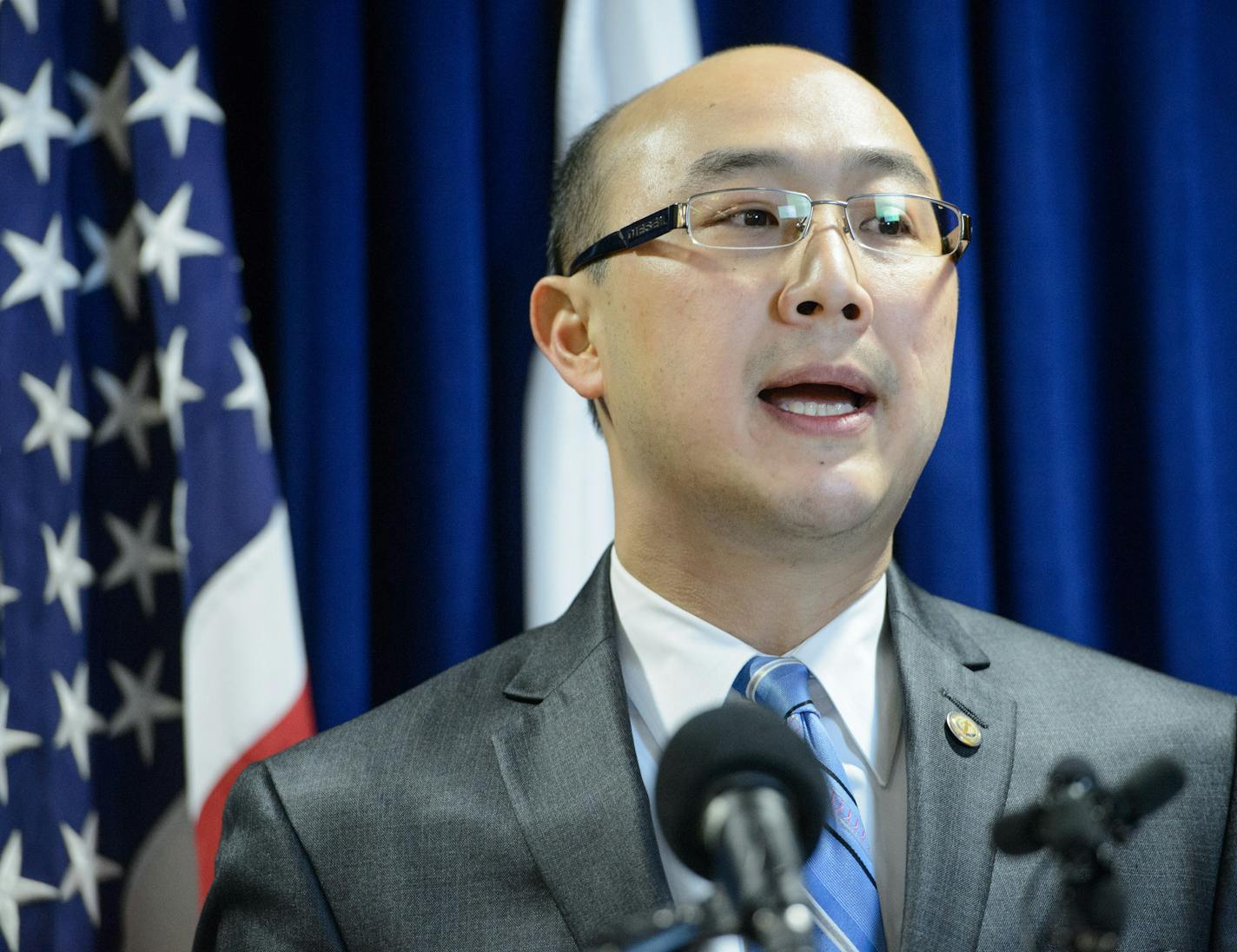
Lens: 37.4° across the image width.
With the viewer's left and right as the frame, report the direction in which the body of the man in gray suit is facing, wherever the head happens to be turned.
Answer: facing the viewer

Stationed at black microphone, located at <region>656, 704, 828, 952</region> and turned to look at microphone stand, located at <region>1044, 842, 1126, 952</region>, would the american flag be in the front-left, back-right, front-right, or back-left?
back-left

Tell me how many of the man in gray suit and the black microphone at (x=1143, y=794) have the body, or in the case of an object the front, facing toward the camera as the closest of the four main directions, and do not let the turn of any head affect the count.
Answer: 1

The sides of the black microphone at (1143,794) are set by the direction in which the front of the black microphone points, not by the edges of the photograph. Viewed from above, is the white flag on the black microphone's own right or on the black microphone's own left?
on the black microphone's own left

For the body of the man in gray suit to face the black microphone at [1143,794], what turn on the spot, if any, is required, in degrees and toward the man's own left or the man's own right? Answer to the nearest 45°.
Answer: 0° — they already face it

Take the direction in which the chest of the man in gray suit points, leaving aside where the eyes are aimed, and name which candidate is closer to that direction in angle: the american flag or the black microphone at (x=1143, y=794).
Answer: the black microphone

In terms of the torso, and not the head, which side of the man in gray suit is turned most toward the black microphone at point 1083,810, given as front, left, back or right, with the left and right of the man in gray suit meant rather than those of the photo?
front

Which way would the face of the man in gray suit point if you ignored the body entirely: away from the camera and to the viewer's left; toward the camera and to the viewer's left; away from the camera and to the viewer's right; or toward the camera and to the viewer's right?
toward the camera and to the viewer's right

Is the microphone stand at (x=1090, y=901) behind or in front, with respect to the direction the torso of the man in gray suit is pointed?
in front

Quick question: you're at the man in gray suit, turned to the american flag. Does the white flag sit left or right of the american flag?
right

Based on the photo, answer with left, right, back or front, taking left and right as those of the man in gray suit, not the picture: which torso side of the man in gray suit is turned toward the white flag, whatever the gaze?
back
